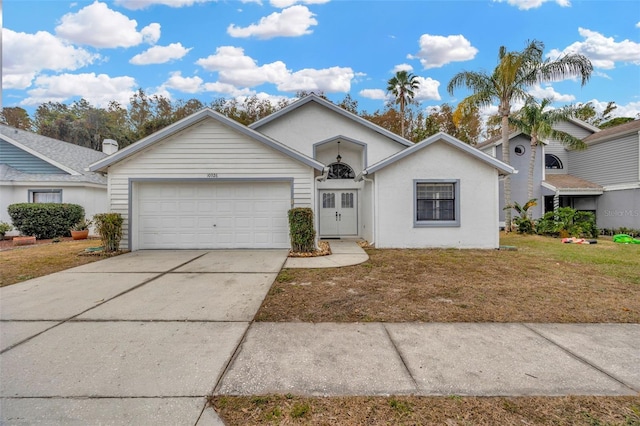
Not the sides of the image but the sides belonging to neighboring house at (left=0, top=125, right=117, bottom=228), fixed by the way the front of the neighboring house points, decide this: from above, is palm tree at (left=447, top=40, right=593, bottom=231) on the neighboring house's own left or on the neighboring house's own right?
on the neighboring house's own left

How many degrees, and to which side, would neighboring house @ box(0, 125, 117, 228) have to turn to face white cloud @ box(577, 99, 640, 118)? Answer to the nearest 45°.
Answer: approximately 90° to its left

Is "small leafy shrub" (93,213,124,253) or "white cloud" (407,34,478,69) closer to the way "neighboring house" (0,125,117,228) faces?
the small leafy shrub

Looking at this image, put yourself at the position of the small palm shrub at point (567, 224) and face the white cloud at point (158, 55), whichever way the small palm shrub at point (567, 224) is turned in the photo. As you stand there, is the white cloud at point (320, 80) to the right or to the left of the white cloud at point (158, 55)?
right

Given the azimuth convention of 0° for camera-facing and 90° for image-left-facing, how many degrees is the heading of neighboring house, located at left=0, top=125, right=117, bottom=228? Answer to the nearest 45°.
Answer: approximately 0°

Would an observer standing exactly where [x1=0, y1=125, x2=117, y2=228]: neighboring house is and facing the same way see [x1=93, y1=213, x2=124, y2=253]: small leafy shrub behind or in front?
in front

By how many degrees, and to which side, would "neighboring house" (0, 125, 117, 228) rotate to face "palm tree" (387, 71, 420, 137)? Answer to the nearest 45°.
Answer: approximately 90° to its left

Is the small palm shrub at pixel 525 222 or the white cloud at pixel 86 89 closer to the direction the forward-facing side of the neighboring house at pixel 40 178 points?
the small palm shrub

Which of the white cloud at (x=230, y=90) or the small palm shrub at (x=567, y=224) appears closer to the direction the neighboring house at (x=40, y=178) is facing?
the small palm shrub

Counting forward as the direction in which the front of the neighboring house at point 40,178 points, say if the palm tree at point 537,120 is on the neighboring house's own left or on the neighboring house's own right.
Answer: on the neighboring house's own left

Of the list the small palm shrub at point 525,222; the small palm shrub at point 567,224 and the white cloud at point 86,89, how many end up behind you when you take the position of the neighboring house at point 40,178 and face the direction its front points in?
1

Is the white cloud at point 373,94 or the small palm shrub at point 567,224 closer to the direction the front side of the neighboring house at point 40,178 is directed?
the small palm shrub
